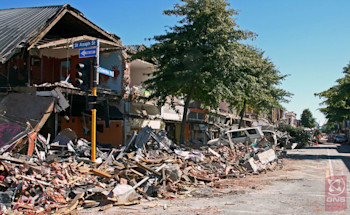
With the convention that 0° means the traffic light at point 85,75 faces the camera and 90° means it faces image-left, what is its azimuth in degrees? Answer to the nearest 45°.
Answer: approximately 45°

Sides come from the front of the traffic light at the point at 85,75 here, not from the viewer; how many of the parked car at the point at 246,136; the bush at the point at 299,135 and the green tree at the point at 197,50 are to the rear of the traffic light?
3

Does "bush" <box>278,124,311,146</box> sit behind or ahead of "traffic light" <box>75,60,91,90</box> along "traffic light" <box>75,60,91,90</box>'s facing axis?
behind

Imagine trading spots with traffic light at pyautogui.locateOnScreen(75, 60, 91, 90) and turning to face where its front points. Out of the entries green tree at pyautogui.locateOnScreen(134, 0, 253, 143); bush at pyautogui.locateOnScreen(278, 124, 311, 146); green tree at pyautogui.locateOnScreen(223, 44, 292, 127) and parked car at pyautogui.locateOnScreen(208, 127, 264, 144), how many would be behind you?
4

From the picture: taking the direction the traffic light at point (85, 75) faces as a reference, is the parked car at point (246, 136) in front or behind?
behind

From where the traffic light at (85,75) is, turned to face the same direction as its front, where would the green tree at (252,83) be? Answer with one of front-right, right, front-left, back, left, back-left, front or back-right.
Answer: back
